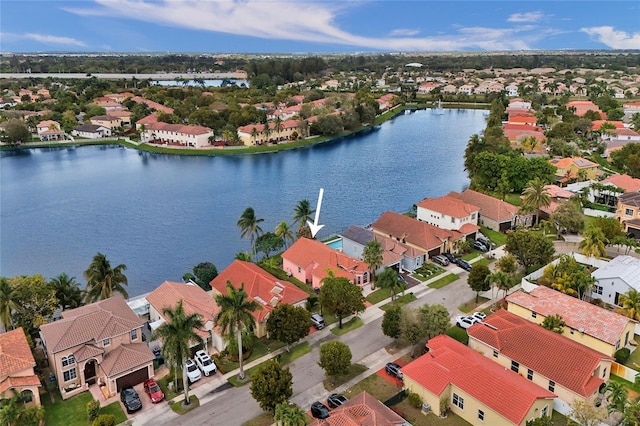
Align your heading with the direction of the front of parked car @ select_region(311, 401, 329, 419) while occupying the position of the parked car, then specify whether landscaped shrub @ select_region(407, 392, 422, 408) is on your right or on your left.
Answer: on your left

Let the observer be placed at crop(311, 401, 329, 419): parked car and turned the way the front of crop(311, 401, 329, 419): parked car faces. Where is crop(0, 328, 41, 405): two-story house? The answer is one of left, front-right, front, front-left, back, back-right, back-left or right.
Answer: back-right

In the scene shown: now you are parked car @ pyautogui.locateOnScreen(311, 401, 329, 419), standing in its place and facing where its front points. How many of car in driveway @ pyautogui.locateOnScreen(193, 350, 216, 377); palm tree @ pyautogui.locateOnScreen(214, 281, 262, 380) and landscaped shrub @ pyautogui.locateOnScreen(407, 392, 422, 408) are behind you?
2

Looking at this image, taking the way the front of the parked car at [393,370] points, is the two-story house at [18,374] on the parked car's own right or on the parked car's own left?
on the parked car's own right

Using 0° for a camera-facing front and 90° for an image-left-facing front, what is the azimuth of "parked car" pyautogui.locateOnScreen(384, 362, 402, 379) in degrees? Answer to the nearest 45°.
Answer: approximately 315°
